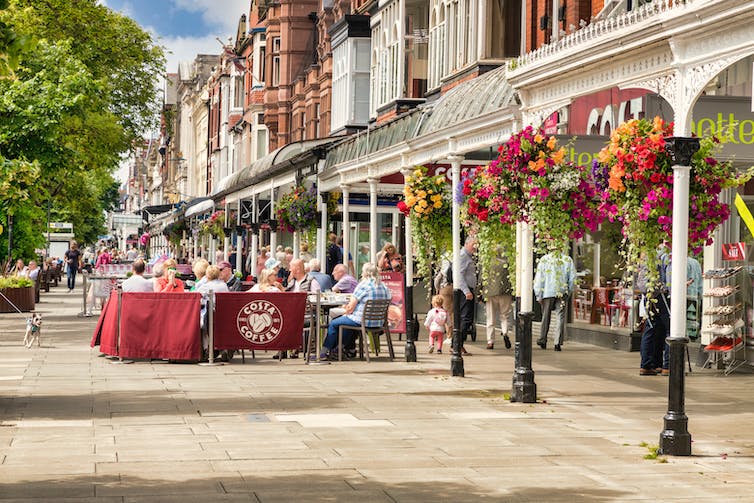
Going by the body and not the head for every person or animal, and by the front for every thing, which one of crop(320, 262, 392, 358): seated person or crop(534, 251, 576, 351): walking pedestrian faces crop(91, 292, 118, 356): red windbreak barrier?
the seated person

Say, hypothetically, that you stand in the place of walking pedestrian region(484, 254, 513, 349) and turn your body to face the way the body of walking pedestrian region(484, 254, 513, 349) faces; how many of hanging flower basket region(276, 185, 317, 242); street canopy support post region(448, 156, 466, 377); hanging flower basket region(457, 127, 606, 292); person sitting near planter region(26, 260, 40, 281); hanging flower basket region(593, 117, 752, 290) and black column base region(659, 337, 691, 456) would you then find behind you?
4

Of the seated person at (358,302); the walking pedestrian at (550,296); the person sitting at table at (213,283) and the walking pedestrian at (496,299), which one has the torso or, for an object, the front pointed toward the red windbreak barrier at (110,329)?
the seated person

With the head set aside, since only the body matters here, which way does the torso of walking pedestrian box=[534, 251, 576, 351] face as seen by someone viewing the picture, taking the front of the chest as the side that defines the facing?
away from the camera

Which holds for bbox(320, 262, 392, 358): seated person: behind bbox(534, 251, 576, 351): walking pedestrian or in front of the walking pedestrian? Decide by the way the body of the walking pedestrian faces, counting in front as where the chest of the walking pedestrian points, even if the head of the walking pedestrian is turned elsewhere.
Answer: behind

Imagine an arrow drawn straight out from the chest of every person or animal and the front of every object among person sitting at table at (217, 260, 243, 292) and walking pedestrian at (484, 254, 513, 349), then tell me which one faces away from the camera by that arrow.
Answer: the walking pedestrian

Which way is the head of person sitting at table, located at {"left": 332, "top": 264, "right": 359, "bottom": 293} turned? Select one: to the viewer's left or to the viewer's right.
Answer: to the viewer's left

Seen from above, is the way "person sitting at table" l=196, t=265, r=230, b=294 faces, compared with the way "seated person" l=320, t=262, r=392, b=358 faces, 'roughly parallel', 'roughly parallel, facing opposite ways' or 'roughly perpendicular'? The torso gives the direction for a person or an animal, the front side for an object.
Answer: roughly perpendicular

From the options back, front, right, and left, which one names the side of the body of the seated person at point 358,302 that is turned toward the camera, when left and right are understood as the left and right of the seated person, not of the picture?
left

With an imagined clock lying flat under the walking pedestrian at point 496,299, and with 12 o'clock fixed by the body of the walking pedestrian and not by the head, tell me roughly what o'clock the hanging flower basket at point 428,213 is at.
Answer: The hanging flower basket is roughly at 7 o'clock from the walking pedestrian.

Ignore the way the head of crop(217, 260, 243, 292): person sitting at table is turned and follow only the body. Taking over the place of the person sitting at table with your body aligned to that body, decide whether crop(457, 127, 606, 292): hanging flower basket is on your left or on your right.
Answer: on your left

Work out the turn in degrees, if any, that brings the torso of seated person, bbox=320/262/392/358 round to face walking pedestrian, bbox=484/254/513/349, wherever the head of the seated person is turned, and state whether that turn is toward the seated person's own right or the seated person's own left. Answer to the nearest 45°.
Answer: approximately 135° to the seated person's own right

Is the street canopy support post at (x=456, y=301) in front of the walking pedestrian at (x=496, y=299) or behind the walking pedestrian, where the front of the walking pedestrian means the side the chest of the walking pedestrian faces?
behind
